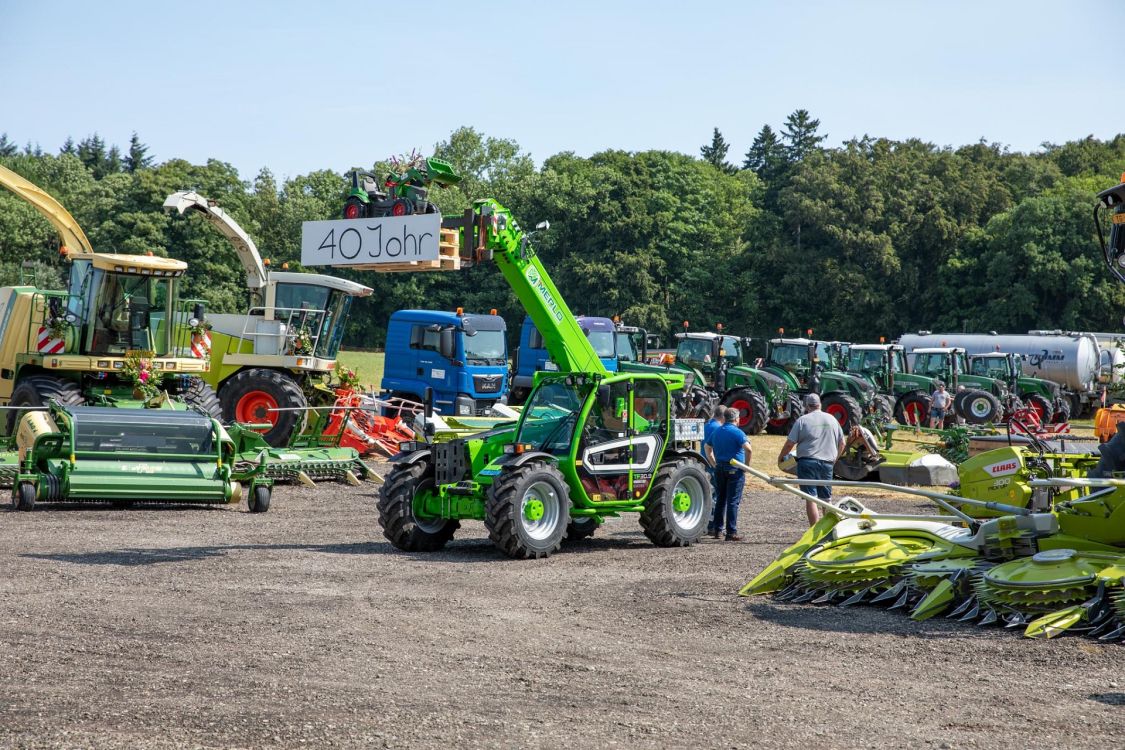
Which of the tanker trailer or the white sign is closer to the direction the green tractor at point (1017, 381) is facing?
the white sign

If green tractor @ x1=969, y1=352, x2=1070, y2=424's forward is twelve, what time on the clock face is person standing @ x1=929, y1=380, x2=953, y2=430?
The person standing is roughly at 2 o'clock from the green tractor.

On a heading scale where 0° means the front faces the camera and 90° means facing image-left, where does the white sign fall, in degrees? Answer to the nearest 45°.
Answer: approximately 0°

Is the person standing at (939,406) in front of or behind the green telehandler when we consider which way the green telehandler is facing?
behind

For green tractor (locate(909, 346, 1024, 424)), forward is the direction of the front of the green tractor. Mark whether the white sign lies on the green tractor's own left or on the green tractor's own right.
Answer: on the green tractor's own right

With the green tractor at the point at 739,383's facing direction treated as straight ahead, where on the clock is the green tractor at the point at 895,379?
the green tractor at the point at 895,379 is roughly at 9 o'clock from the green tractor at the point at 739,383.

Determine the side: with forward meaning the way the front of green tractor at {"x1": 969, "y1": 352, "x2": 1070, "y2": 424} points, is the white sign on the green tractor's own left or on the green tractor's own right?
on the green tractor's own right

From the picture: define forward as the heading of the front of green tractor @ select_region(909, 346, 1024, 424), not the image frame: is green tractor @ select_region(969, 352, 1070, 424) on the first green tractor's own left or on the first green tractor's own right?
on the first green tractor's own left

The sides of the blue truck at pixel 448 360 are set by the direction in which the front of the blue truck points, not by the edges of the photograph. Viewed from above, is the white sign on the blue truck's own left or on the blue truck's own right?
on the blue truck's own right

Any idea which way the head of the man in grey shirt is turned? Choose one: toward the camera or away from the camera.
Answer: away from the camera
